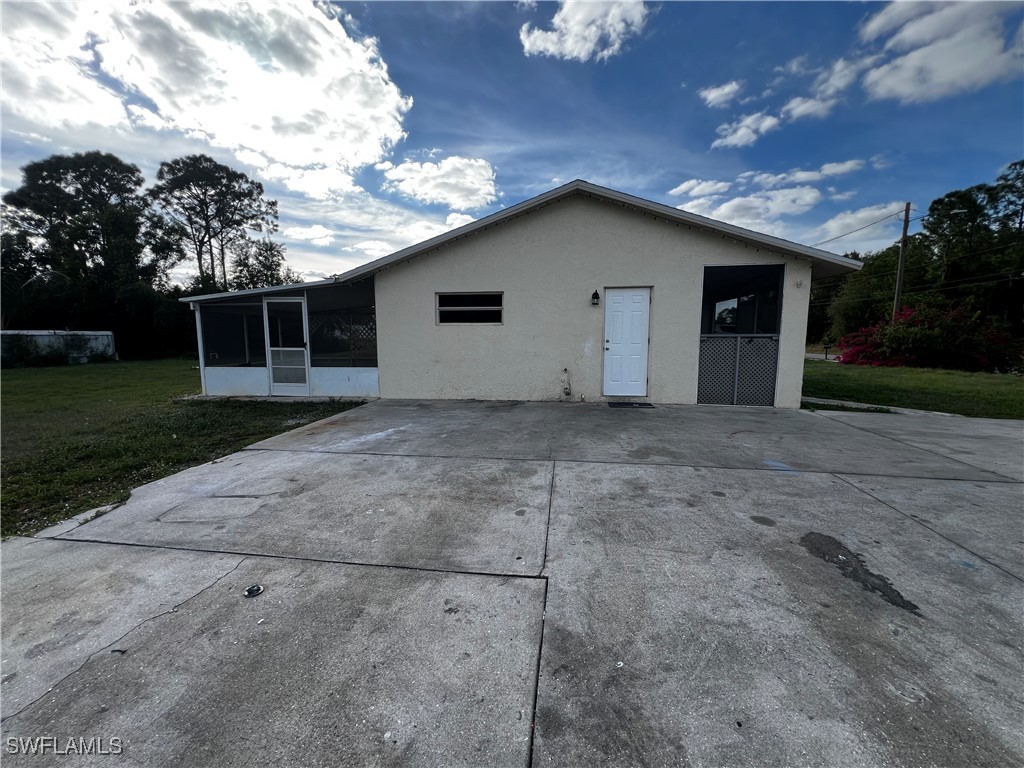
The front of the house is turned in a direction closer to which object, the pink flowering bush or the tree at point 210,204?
the pink flowering bush

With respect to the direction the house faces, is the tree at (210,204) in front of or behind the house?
behind
